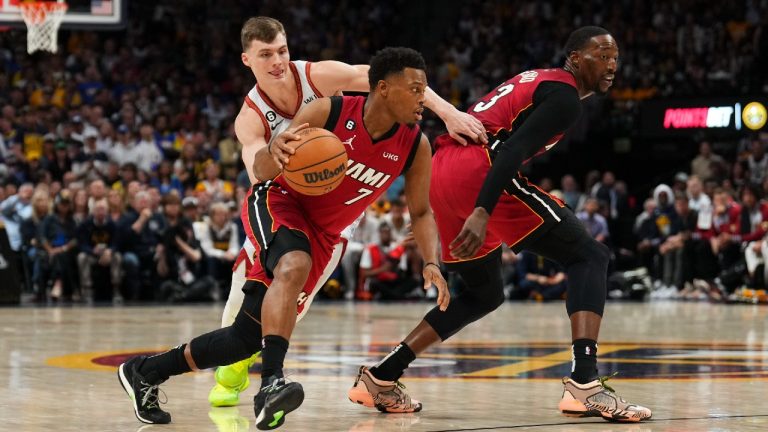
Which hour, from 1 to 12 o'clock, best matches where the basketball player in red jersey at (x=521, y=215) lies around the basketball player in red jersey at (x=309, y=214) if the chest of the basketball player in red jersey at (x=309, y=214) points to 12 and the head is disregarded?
the basketball player in red jersey at (x=521, y=215) is roughly at 10 o'clock from the basketball player in red jersey at (x=309, y=214).

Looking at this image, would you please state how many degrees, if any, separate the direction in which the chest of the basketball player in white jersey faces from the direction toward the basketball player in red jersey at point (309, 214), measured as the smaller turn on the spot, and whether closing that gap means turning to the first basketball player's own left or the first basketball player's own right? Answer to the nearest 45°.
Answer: approximately 45° to the first basketball player's own right

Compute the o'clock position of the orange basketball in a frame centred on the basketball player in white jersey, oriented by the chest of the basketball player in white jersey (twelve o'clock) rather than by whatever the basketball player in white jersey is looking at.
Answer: The orange basketball is roughly at 1 o'clock from the basketball player in white jersey.

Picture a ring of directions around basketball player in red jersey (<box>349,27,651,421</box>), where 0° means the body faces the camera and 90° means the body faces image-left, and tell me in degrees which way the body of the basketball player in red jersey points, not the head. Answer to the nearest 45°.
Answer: approximately 270°

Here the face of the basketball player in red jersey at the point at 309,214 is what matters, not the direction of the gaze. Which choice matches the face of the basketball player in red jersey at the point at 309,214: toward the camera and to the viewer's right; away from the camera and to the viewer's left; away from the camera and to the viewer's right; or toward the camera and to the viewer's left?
toward the camera and to the viewer's right

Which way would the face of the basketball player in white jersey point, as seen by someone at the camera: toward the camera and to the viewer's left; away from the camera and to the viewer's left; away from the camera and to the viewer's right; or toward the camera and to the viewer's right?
toward the camera and to the viewer's right

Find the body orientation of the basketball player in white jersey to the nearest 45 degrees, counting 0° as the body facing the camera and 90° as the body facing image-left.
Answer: approximately 315°

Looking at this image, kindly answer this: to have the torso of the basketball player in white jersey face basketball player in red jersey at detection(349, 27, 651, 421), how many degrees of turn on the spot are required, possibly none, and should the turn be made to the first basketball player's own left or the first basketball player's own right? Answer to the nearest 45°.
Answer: approximately 45° to the first basketball player's own left
